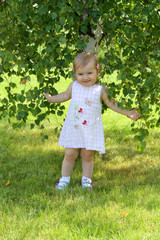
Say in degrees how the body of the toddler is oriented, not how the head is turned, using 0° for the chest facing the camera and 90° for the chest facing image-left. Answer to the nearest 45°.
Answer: approximately 0°
